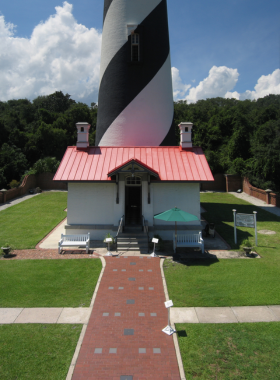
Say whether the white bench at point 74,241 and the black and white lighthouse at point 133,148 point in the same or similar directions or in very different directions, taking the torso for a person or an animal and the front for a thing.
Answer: same or similar directions

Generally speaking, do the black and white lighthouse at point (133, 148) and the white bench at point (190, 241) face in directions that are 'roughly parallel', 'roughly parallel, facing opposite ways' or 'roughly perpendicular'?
roughly parallel

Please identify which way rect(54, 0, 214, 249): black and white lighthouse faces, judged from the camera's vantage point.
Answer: facing the viewer

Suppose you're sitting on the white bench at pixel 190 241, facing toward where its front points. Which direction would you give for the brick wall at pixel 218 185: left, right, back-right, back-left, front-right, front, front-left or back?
back

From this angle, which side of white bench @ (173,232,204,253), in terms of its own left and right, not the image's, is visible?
front

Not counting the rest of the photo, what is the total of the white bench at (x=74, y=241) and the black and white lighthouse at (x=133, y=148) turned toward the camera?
2

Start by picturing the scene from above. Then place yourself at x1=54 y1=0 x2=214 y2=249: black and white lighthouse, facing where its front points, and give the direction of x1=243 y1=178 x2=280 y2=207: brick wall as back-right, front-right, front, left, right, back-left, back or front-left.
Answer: back-left

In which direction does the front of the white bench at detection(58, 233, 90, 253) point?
toward the camera
